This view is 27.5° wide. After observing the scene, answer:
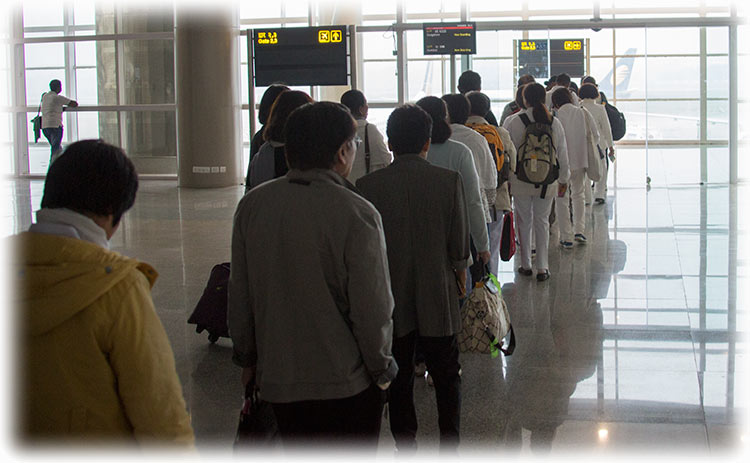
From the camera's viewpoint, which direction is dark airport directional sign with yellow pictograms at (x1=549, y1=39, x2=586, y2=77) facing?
toward the camera

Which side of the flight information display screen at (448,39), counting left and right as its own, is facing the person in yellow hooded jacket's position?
front

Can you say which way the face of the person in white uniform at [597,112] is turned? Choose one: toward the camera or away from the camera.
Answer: away from the camera

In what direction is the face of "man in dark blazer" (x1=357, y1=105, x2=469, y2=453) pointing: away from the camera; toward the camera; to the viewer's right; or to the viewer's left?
away from the camera

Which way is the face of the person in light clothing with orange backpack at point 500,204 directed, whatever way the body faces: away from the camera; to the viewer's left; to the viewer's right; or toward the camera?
away from the camera

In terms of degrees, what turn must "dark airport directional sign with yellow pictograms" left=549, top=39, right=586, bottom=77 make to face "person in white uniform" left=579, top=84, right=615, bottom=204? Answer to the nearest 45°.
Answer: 0° — it already faces them

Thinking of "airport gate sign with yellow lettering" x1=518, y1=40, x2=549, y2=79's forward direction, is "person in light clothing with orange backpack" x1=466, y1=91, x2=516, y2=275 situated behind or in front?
in front

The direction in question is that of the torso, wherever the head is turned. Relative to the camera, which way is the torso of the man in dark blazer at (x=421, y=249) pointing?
away from the camera

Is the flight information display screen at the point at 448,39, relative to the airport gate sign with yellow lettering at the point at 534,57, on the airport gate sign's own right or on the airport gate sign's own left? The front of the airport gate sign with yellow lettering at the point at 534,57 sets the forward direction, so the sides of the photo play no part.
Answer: on the airport gate sign's own right

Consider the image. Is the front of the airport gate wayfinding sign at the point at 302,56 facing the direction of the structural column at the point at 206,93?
no

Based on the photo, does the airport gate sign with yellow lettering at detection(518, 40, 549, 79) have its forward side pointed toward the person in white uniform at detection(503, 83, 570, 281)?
yes

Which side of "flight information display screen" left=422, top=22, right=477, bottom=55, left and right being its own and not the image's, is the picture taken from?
front

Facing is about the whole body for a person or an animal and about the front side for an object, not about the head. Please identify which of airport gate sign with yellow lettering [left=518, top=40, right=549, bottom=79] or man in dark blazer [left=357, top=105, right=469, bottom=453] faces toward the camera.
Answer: the airport gate sign with yellow lettering
